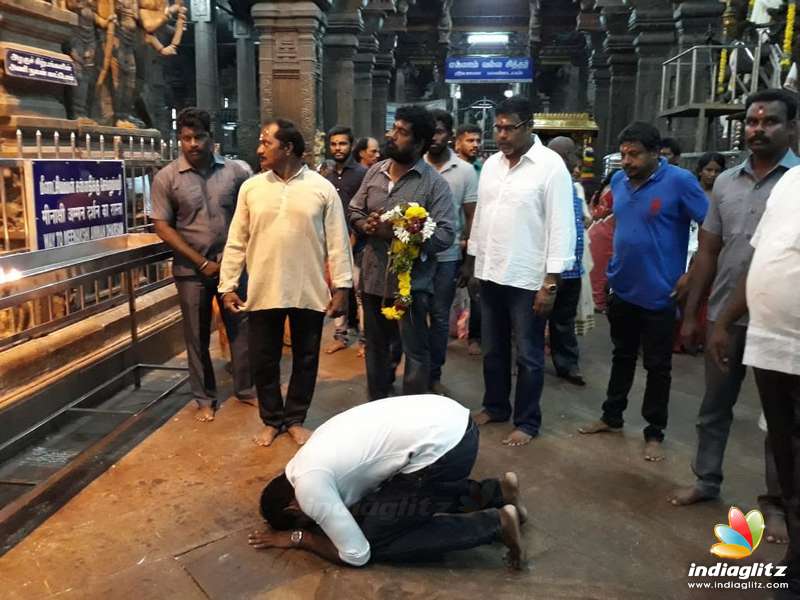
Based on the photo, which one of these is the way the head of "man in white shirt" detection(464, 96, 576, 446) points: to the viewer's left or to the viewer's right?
to the viewer's left

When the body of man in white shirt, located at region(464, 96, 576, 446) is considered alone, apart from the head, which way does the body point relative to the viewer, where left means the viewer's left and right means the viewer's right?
facing the viewer and to the left of the viewer

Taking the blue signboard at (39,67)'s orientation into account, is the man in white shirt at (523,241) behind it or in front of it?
in front

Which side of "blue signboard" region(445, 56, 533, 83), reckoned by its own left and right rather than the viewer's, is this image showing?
front

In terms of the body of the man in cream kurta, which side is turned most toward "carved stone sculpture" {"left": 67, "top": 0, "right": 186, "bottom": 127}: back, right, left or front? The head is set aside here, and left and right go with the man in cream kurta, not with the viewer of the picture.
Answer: back

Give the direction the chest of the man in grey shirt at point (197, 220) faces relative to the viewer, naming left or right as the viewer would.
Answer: facing the viewer

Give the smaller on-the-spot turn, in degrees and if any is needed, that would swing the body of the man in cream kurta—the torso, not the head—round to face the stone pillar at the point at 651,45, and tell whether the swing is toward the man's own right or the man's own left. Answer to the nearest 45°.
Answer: approximately 135° to the man's own left

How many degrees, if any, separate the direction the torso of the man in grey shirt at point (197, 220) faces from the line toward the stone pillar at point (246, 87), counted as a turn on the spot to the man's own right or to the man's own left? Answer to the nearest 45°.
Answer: approximately 180°

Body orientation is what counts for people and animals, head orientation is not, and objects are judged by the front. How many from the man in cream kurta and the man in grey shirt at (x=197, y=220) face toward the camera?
2

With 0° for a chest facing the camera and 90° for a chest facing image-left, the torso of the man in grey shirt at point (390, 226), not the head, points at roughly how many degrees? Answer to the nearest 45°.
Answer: approximately 45°

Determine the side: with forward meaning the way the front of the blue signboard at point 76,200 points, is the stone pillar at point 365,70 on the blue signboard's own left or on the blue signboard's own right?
on the blue signboard's own left

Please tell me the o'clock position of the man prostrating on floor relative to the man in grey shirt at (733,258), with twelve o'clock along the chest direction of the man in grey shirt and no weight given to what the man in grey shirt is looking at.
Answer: The man prostrating on floor is roughly at 12 o'clock from the man in grey shirt.
